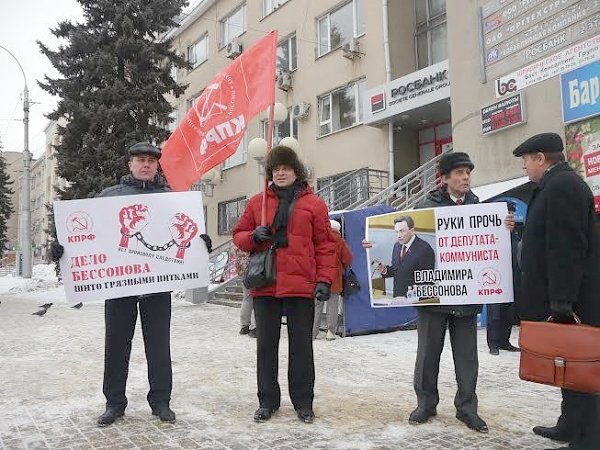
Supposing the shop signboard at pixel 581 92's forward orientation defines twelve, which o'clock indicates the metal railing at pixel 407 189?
The metal railing is roughly at 3 o'clock from the shop signboard.

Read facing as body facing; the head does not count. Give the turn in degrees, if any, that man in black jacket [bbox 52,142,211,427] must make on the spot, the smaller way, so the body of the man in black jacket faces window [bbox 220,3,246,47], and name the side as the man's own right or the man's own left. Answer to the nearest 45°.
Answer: approximately 180°

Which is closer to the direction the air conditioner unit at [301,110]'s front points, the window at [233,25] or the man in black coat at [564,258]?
the man in black coat

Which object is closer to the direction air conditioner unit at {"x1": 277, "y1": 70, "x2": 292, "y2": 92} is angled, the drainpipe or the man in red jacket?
the man in red jacket

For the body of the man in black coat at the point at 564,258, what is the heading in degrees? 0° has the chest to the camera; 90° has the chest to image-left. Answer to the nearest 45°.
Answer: approximately 90°

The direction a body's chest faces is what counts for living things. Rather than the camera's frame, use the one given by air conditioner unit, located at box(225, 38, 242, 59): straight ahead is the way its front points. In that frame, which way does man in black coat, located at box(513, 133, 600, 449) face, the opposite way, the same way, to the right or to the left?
to the right

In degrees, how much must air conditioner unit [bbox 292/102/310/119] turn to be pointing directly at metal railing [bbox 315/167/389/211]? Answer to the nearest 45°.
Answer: approximately 90° to its left

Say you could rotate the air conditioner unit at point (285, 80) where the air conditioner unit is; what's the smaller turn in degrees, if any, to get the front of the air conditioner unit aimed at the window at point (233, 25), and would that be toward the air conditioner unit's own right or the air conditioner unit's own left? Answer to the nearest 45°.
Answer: approximately 90° to the air conditioner unit's own right

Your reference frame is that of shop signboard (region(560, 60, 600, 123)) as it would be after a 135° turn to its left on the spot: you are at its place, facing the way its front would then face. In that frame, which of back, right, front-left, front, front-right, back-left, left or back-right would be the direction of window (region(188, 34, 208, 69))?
back-left

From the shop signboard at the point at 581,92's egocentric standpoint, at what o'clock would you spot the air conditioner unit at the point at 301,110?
The air conditioner unit is roughly at 3 o'clock from the shop signboard.

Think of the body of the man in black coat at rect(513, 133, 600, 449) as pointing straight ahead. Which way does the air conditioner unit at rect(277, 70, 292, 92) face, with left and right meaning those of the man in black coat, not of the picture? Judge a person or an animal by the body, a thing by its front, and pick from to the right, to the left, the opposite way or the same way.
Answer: to the left
